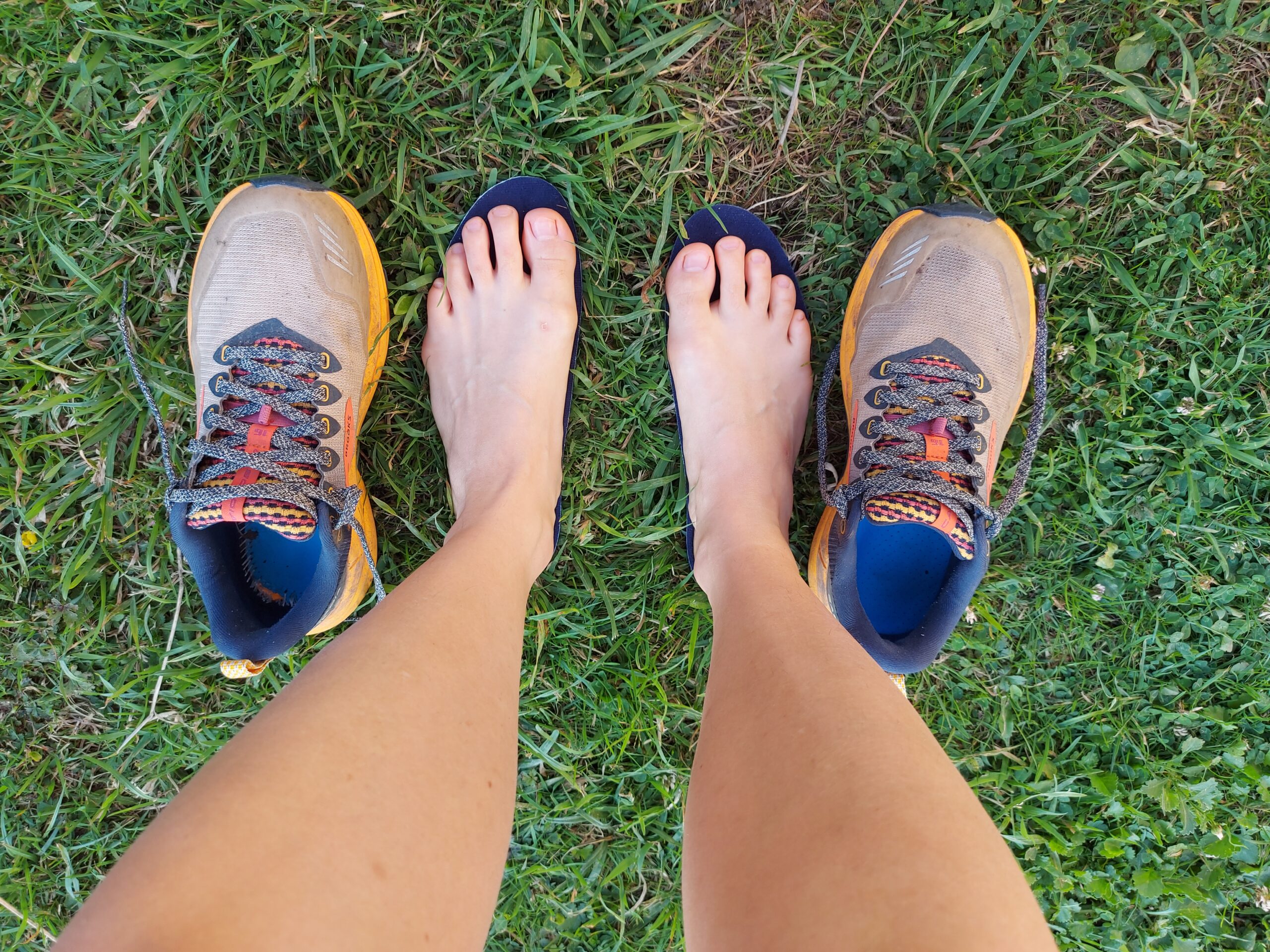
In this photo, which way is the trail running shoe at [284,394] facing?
away from the camera

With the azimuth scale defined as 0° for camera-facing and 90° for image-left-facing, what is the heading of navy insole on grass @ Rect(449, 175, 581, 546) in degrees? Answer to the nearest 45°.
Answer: approximately 180°

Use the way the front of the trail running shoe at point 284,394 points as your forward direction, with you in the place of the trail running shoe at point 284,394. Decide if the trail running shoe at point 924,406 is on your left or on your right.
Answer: on your right

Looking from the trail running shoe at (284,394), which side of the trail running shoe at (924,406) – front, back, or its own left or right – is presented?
left

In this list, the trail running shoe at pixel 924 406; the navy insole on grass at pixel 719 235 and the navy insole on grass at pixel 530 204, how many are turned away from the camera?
3

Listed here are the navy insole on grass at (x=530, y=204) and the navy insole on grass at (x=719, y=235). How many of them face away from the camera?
2

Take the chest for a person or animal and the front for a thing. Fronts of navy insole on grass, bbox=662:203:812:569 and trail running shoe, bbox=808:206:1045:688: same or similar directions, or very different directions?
same or similar directions

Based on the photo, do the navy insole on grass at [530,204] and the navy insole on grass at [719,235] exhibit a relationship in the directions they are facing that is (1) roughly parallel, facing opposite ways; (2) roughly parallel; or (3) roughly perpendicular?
roughly parallel

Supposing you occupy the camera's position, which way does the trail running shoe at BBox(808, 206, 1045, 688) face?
facing away from the viewer

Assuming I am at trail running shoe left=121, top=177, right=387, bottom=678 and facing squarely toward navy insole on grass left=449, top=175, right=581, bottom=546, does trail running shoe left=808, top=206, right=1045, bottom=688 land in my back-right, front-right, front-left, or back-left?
front-right

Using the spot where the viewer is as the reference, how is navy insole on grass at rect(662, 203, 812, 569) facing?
facing away from the viewer

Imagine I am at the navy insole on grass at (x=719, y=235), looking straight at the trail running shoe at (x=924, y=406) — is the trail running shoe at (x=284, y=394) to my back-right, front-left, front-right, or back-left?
back-right
